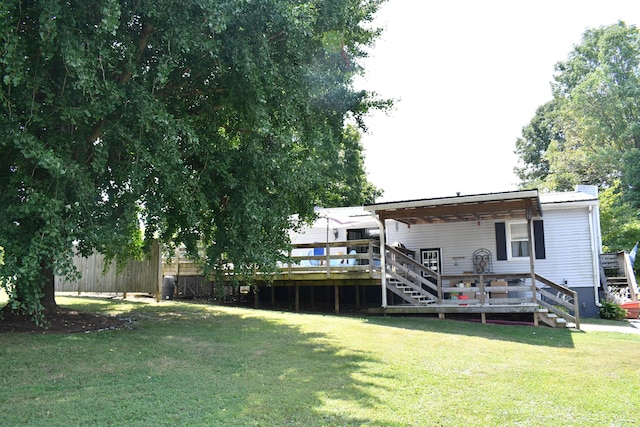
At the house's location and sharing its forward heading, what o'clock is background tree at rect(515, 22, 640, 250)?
The background tree is roughly at 7 o'clock from the house.

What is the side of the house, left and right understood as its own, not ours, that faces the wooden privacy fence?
right

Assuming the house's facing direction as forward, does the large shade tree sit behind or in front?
in front

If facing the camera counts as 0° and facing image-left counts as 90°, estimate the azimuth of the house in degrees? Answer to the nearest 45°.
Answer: approximately 0°
